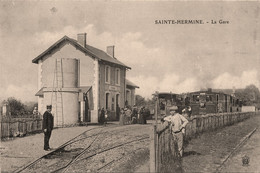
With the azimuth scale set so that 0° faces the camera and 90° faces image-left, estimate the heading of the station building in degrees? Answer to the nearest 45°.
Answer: approximately 315°

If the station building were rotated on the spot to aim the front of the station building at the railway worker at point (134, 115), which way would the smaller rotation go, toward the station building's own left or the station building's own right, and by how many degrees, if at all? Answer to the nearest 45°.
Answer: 0° — it already faces them
